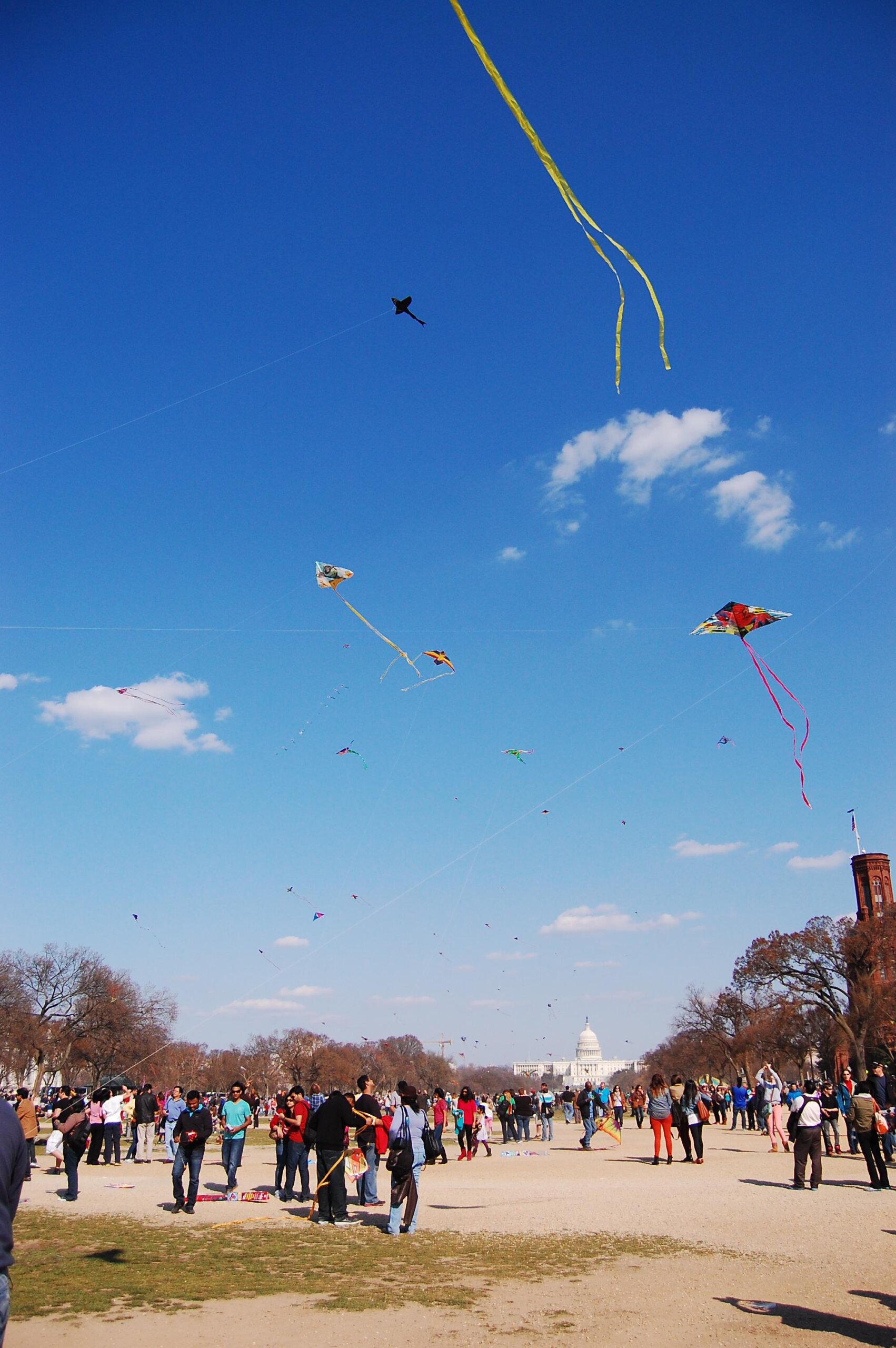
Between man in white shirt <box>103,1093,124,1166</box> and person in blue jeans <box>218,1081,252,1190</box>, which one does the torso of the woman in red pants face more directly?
the man in white shirt

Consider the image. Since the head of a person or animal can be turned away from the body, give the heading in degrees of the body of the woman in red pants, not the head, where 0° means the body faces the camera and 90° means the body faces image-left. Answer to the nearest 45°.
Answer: approximately 180°

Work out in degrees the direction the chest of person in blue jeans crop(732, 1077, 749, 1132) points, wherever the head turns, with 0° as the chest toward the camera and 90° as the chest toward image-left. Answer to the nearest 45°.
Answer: approximately 180°

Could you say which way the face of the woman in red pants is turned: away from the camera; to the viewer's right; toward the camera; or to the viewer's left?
away from the camera

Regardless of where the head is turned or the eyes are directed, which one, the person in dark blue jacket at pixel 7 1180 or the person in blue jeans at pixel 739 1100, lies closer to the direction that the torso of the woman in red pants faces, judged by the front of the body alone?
the person in blue jeans
